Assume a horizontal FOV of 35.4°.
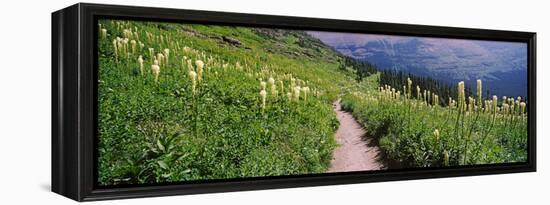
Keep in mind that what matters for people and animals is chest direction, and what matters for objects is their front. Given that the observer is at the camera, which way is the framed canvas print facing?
facing the viewer and to the right of the viewer
